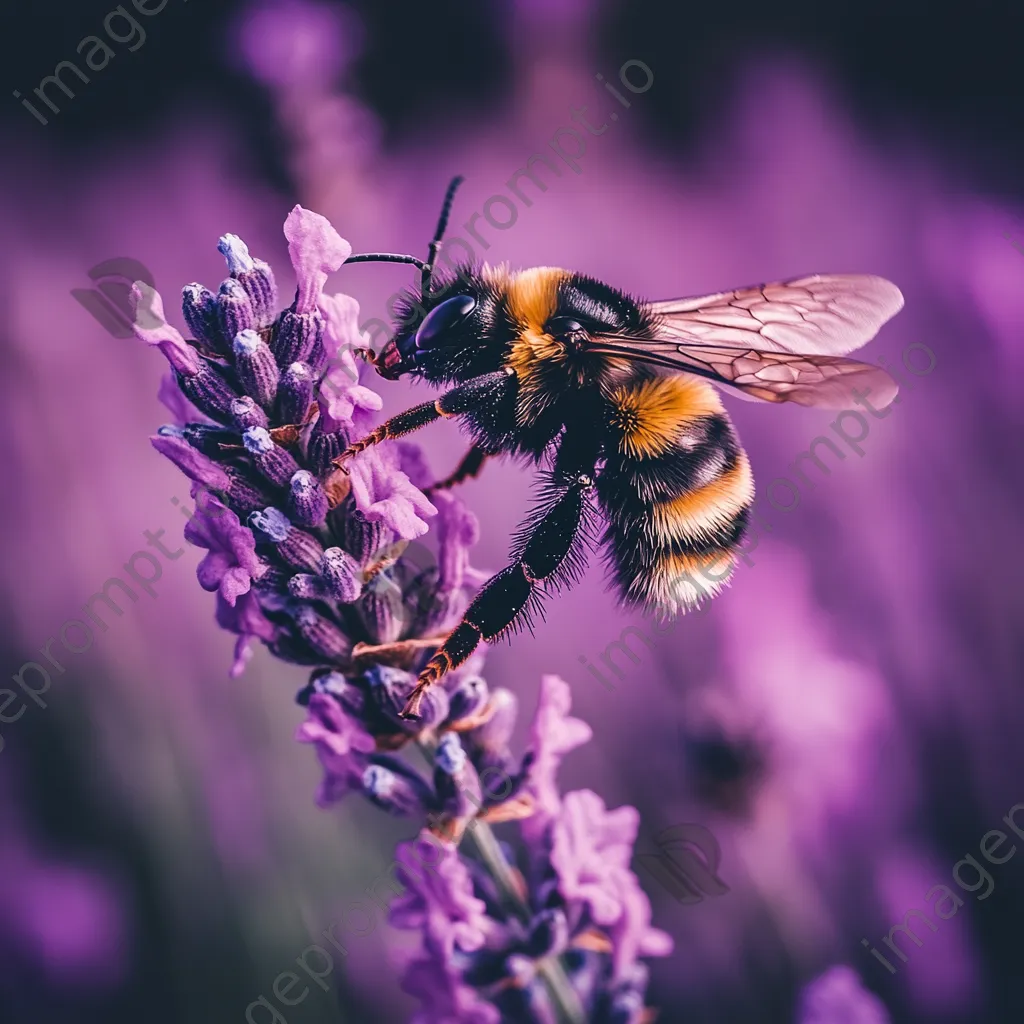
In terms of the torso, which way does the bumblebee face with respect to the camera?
to the viewer's left
